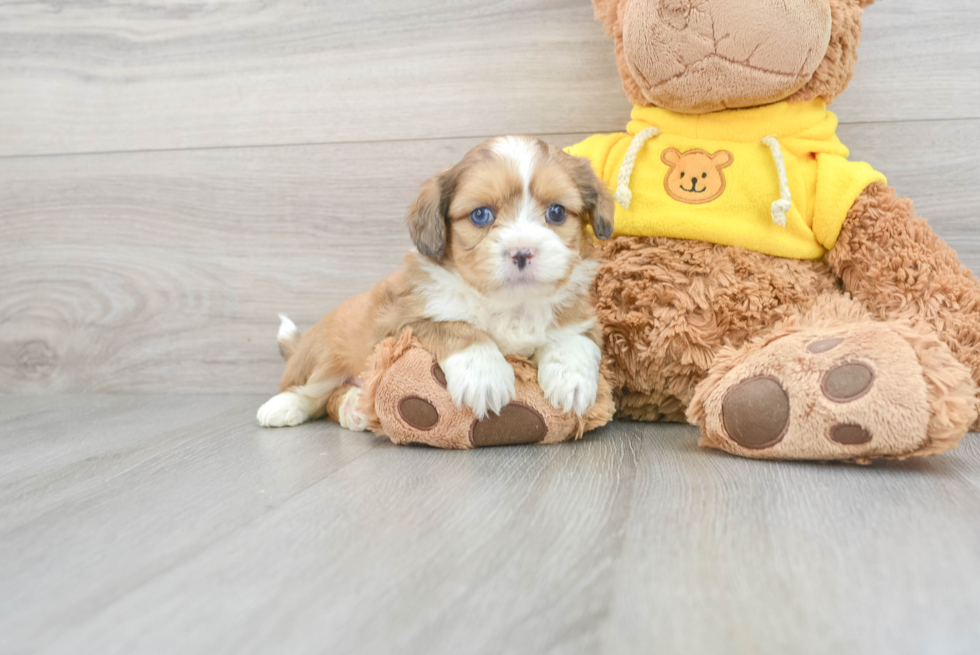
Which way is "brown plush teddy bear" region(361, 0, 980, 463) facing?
toward the camera

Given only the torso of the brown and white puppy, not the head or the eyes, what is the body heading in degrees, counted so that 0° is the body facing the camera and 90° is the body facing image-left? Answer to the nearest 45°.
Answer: approximately 315°
